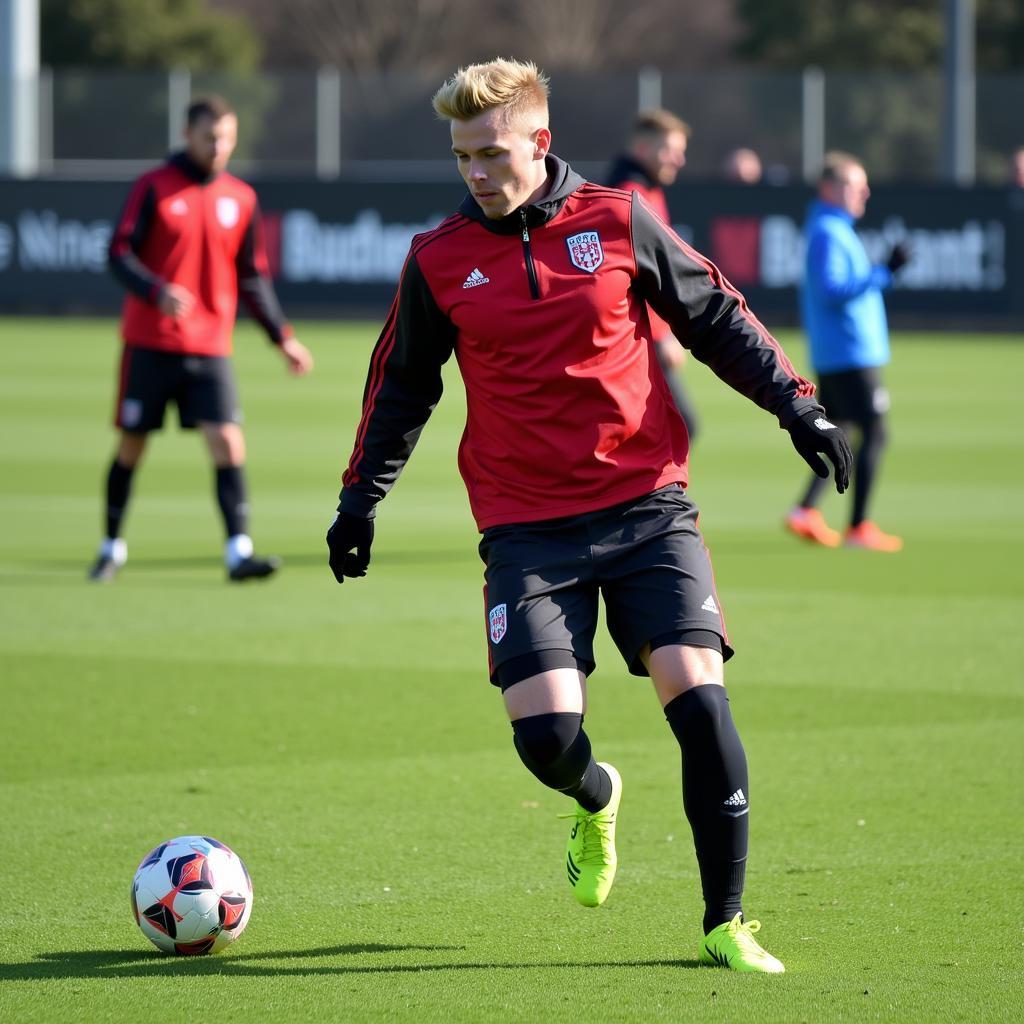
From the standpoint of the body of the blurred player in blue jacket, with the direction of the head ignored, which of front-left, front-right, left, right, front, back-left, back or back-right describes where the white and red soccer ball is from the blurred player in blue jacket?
right

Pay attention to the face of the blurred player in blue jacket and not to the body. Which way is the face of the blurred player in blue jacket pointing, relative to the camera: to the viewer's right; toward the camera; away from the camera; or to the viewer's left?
to the viewer's right

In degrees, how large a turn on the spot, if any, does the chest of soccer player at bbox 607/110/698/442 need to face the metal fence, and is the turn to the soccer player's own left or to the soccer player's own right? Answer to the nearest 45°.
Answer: approximately 90° to the soccer player's own left

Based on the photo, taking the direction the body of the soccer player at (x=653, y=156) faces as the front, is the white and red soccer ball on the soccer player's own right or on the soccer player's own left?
on the soccer player's own right

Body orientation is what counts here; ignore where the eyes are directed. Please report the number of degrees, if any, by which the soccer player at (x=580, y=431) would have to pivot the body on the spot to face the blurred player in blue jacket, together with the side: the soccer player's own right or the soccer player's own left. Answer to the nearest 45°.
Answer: approximately 180°

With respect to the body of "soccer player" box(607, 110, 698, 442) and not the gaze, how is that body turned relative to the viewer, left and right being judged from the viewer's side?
facing to the right of the viewer

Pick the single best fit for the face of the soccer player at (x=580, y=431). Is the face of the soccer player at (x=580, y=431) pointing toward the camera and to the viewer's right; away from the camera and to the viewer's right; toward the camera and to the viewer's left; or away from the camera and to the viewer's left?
toward the camera and to the viewer's left

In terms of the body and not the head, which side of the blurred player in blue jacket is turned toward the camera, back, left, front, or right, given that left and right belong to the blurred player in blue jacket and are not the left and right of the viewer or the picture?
right
